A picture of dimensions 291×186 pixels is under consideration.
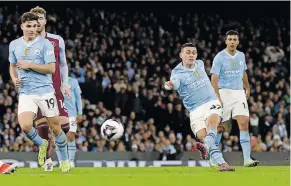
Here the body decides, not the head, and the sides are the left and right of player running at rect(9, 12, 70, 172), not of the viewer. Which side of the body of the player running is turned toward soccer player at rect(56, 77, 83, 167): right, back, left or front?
back

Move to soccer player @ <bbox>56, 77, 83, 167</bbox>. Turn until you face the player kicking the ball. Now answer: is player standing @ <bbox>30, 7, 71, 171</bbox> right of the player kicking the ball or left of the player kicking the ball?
right

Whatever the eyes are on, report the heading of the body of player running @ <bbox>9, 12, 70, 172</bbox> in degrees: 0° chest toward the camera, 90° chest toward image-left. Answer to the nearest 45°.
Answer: approximately 0°

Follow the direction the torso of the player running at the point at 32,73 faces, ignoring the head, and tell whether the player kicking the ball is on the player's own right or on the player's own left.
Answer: on the player's own left

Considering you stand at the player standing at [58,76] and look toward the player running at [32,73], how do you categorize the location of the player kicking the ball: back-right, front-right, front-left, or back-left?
back-left

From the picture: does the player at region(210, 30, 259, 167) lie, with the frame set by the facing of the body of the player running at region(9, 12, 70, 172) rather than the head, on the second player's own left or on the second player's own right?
on the second player's own left

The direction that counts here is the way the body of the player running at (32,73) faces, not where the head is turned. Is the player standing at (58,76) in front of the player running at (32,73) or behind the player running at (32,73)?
behind
